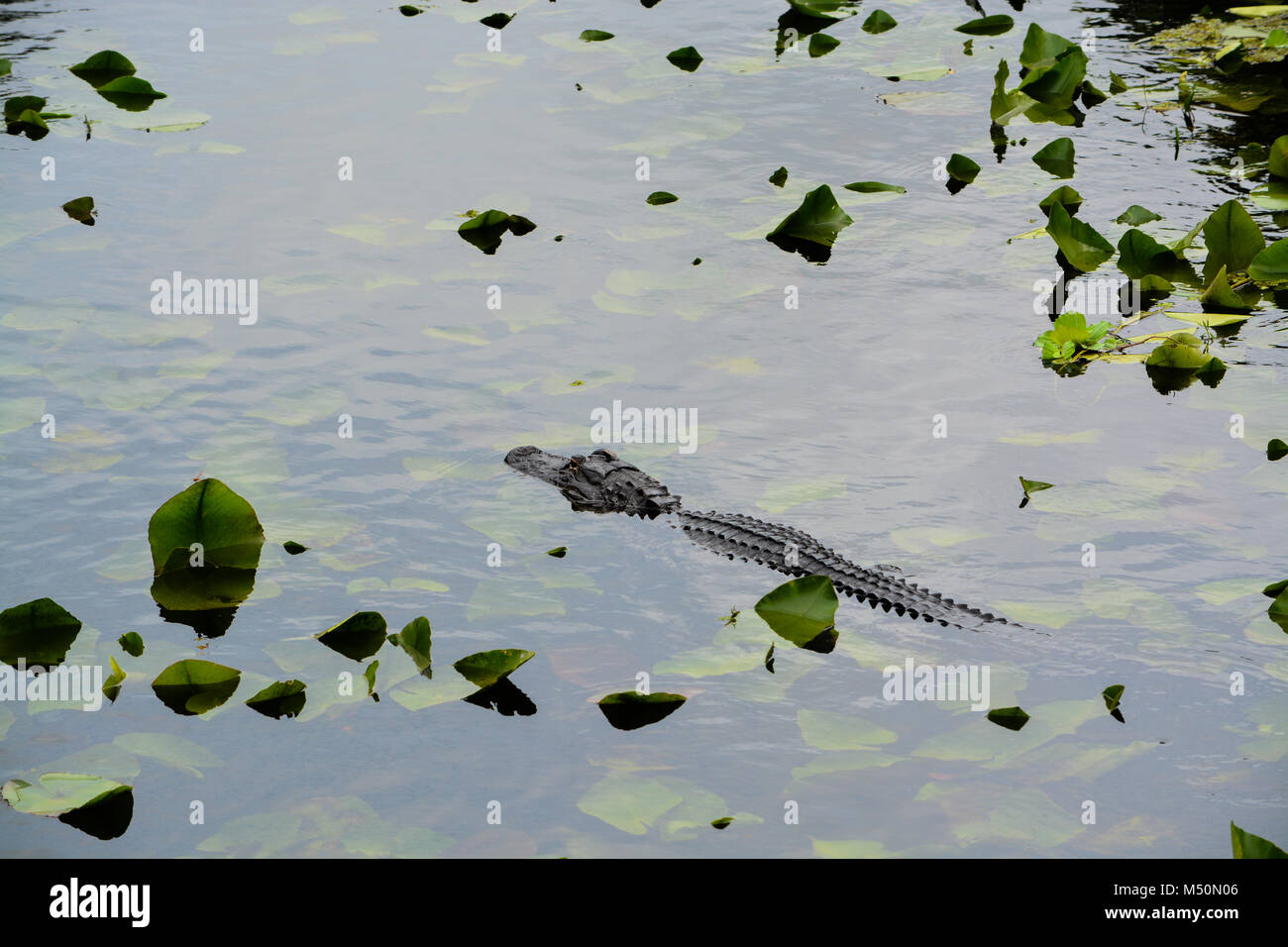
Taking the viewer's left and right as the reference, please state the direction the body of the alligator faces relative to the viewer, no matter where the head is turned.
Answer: facing away from the viewer and to the left of the viewer

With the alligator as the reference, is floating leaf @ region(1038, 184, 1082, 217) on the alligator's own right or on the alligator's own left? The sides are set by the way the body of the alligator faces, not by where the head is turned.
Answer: on the alligator's own right

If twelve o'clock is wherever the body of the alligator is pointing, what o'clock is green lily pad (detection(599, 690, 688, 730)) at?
The green lily pad is roughly at 8 o'clock from the alligator.

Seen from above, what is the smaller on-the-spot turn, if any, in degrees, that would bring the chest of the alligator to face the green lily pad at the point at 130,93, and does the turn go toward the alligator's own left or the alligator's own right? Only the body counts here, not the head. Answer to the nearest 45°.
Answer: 0° — it already faces it

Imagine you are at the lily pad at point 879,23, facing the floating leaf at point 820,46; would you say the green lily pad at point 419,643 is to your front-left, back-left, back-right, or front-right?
front-left

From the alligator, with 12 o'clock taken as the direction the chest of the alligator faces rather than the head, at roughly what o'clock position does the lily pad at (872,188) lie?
The lily pad is roughly at 2 o'clock from the alligator.

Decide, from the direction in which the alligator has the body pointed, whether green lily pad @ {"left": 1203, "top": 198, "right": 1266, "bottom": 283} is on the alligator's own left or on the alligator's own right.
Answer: on the alligator's own right

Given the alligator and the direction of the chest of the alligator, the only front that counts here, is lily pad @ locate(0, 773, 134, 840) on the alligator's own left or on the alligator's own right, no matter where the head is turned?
on the alligator's own left

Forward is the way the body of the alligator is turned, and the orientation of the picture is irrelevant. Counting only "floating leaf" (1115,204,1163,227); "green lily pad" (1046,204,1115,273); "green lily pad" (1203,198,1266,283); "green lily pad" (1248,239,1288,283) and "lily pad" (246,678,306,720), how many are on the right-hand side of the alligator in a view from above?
4

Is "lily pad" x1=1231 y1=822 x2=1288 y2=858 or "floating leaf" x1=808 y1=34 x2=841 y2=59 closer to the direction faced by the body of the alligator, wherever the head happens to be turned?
the floating leaf

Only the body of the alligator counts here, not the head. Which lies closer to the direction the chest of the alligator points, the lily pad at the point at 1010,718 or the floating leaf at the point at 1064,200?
the floating leaf
